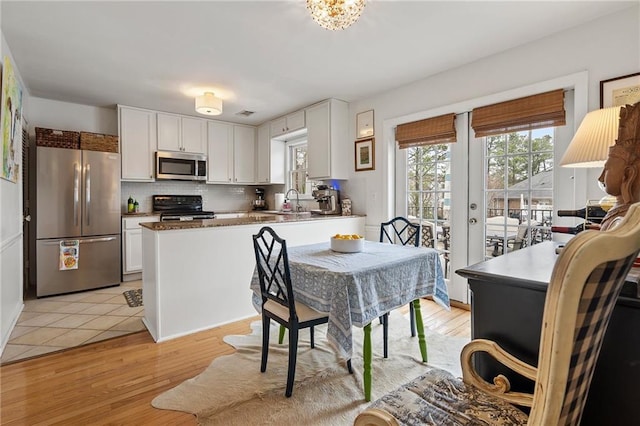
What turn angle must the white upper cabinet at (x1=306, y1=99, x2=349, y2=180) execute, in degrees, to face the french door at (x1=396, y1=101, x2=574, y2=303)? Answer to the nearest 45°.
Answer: approximately 90° to its left

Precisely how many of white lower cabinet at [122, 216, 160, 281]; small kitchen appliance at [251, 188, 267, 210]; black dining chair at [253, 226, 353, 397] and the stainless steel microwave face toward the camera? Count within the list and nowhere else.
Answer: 3

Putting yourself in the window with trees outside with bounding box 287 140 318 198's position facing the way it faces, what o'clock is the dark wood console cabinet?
The dark wood console cabinet is roughly at 10 o'clock from the window with trees outside.

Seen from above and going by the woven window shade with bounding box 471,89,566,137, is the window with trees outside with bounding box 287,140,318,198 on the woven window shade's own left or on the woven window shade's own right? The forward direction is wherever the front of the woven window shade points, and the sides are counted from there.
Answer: on the woven window shade's own right

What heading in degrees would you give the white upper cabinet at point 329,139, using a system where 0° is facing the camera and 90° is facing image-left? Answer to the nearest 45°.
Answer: approximately 45°

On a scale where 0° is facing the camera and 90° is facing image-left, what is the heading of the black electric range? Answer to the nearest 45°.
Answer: approximately 0°

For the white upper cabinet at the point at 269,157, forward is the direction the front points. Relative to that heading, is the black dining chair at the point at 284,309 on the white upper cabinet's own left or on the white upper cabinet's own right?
on the white upper cabinet's own left

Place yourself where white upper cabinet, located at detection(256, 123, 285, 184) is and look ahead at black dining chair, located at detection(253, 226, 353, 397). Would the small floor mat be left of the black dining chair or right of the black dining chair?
right

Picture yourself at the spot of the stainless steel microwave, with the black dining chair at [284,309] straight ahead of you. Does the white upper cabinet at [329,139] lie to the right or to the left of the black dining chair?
left
